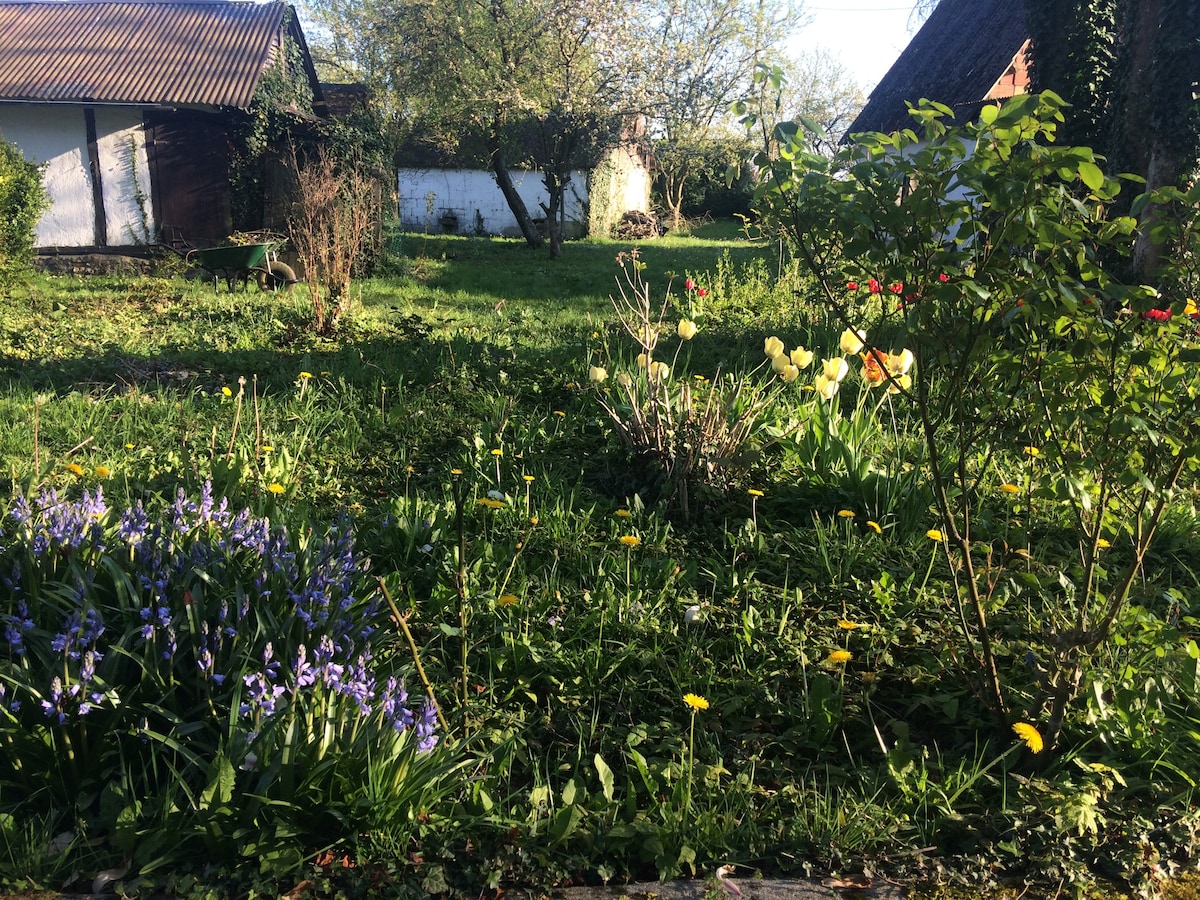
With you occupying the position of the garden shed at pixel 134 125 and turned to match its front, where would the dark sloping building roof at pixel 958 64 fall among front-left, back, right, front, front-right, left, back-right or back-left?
left

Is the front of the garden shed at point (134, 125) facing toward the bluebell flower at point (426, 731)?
yes

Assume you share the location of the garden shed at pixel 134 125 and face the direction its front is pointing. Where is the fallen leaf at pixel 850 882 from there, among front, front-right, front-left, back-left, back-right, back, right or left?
front

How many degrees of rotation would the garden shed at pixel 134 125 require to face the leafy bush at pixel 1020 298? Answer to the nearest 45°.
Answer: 0° — it already faces it

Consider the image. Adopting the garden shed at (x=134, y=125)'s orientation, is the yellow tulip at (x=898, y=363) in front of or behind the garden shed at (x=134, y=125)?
in front

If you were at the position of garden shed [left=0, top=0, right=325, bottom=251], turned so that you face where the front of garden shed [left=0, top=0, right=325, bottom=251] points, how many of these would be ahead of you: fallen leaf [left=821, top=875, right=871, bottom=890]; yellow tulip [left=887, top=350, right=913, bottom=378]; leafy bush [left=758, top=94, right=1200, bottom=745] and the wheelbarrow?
4

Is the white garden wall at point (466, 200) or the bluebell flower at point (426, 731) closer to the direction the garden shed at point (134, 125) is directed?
the bluebell flower

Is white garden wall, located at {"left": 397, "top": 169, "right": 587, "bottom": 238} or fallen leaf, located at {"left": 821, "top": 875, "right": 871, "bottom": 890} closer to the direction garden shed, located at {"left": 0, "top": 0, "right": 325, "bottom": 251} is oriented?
the fallen leaf

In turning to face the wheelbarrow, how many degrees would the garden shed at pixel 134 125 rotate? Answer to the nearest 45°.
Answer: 0° — it already faces it

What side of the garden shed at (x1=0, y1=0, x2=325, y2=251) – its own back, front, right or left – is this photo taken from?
front
